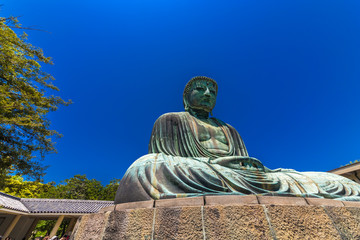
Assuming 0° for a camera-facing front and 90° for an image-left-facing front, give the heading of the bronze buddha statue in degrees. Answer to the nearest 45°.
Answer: approximately 315°
